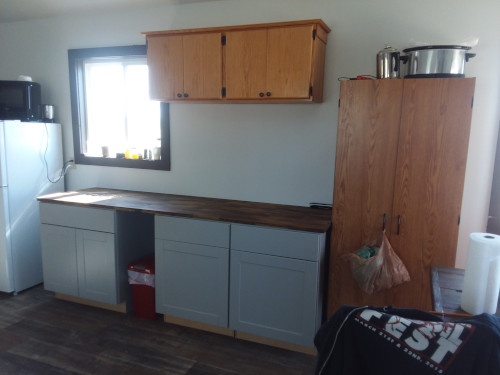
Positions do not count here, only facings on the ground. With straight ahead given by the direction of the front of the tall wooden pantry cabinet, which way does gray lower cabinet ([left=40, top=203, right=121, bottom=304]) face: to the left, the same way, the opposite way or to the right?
the same way

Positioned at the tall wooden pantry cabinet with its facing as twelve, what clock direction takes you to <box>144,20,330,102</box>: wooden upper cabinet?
The wooden upper cabinet is roughly at 3 o'clock from the tall wooden pantry cabinet.

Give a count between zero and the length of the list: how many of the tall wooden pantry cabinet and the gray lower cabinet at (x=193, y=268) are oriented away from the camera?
0

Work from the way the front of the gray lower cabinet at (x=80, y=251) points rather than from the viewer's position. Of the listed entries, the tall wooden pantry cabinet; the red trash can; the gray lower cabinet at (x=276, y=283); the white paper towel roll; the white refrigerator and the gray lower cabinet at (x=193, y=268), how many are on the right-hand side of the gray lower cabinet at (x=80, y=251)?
1

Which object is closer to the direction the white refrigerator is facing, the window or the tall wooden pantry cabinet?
the tall wooden pantry cabinet

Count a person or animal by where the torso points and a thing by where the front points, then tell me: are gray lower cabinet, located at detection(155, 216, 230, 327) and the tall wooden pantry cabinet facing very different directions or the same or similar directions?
same or similar directions

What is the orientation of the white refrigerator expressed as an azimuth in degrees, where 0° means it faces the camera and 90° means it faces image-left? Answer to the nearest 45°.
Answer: approximately 45°

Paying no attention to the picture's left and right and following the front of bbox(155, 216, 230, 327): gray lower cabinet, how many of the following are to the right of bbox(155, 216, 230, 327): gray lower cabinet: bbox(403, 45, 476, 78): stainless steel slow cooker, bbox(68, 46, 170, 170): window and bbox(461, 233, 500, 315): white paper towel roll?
1

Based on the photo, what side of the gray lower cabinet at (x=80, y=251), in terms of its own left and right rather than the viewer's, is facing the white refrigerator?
right

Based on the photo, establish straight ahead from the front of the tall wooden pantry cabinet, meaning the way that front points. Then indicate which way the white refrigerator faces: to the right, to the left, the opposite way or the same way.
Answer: the same way

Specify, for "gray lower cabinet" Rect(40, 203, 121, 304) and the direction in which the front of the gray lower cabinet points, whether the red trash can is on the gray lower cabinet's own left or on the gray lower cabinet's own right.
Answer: on the gray lower cabinet's own left

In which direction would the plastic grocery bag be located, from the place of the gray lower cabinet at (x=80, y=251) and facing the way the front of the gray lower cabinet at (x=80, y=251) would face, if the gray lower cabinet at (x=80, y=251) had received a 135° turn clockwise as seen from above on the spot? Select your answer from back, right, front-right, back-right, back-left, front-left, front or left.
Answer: back-right

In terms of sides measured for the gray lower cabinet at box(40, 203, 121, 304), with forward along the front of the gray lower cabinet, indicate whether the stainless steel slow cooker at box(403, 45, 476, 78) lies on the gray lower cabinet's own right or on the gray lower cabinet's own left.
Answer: on the gray lower cabinet's own left

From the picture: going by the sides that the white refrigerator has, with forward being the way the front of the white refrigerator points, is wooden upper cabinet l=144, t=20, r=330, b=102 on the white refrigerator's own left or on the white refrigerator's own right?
on the white refrigerator's own left

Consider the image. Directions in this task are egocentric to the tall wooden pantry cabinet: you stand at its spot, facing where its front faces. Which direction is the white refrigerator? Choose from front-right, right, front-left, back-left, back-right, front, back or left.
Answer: right

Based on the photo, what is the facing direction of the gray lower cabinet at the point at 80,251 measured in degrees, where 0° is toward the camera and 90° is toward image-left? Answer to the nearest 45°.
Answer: approximately 45°

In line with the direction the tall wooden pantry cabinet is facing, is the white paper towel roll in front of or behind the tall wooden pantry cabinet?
in front

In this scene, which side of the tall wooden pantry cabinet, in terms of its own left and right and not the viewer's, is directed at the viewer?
front

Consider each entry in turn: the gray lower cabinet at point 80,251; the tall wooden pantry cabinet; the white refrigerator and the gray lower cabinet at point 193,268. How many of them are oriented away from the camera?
0

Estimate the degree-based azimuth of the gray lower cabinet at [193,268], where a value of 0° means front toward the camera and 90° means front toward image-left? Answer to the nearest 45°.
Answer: approximately 45°
